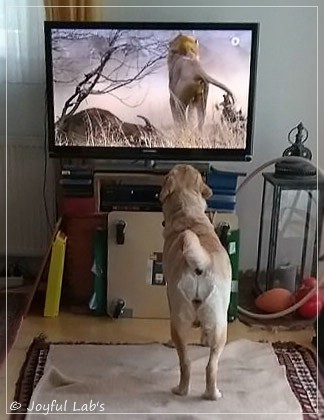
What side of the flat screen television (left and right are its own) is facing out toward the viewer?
front

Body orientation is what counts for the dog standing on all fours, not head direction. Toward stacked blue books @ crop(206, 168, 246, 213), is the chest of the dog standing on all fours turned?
yes

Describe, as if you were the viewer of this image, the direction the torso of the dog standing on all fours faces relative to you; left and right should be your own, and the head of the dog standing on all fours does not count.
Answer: facing away from the viewer

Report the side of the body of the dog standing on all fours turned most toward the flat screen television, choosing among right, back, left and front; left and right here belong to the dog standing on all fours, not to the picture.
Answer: front

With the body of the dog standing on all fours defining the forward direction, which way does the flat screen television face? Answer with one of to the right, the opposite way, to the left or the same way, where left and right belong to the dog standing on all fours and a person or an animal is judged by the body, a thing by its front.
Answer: the opposite way

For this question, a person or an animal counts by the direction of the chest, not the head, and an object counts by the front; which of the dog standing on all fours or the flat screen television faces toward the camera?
the flat screen television

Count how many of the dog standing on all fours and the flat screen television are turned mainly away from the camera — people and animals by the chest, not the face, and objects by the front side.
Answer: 1

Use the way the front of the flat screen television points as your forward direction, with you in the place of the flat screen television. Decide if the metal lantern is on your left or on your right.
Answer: on your left

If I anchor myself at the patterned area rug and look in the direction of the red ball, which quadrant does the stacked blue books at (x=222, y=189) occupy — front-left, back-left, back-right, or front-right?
front-left
